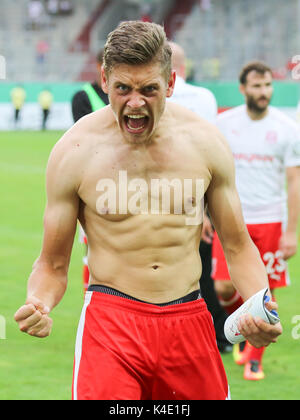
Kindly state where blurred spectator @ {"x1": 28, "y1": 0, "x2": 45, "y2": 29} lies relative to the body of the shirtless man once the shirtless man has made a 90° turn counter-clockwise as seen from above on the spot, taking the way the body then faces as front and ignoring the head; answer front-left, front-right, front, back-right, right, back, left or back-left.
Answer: left

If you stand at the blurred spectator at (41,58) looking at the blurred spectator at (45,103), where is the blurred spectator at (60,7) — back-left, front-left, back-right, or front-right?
back-left

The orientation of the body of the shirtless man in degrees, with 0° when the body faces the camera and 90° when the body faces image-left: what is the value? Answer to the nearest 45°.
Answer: approximately 0°

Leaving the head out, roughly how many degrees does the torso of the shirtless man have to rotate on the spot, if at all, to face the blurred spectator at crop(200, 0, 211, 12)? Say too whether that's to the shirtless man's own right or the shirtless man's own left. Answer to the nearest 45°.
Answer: approximately 180°

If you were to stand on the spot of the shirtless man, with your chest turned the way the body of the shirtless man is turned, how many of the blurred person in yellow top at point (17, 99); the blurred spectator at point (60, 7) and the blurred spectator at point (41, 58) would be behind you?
3

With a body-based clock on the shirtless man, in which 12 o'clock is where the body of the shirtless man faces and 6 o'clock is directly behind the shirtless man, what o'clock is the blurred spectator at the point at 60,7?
The blurred spectator is roughly at 6 o'clock from the shirtless man.

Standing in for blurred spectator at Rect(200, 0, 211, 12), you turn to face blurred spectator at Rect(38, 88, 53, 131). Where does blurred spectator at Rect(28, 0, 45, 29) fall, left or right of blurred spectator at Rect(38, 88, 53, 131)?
right

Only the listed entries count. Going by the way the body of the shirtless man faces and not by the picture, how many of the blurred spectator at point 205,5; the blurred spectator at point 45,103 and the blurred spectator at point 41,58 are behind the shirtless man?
3

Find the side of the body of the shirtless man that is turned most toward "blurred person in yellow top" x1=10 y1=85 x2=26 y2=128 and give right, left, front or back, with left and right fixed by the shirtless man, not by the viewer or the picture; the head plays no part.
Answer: back

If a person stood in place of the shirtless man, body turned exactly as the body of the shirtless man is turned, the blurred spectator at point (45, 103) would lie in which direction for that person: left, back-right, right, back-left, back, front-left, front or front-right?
back

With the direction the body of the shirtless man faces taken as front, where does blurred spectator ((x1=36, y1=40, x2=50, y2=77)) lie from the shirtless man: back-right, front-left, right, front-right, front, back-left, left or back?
back
